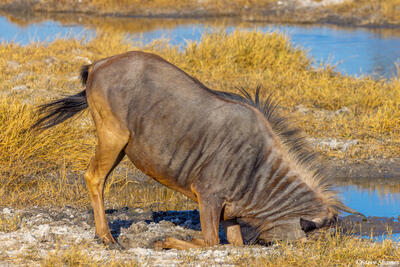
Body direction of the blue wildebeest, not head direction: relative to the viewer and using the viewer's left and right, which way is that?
facing to the right of the viewer
